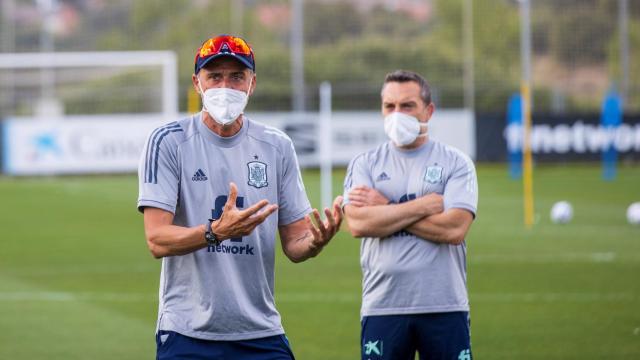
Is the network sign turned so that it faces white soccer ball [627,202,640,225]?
yes

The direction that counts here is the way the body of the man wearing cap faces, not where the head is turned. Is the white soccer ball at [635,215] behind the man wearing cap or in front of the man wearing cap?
behind

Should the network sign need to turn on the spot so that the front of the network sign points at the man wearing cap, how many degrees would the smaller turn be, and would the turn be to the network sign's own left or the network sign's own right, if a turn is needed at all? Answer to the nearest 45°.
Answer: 0° — it already faces them

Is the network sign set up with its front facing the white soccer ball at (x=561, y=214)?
yes

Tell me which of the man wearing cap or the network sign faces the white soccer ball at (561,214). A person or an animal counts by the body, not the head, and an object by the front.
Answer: the network sign

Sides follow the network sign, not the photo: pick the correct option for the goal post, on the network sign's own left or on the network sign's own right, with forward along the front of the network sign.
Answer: on the network sign's own right

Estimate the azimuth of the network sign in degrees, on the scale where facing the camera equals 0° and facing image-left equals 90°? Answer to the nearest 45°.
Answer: approximately 0°

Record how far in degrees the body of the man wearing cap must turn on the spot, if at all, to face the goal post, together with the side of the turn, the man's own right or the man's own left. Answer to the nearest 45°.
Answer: approximately 180°

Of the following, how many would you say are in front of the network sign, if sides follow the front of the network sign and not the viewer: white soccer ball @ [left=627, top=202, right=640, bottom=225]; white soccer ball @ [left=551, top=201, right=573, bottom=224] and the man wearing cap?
3

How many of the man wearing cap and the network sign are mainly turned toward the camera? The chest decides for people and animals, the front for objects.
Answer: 2
